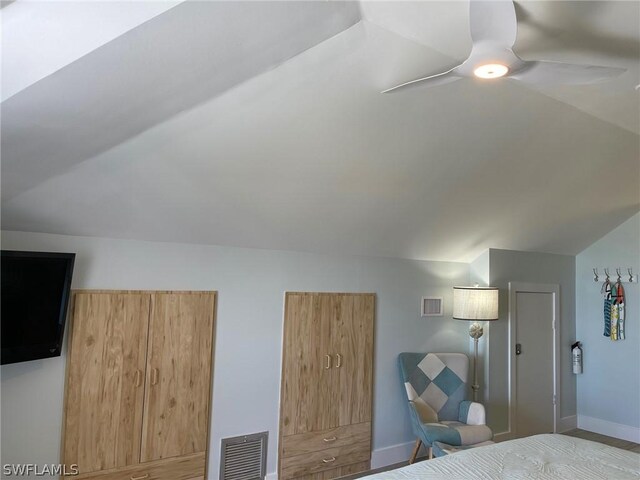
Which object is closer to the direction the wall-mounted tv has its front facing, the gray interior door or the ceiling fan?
the ceiling fan

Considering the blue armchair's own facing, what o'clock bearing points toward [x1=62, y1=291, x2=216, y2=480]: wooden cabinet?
The wooden cabinet is roughly at 3 o'clock from the blue armchair.

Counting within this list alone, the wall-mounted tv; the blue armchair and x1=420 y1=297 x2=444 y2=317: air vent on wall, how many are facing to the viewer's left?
0

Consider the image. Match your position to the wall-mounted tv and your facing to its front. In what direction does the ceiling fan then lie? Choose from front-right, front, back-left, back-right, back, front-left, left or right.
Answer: front

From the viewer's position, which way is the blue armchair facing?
facing the viewer and to the right of the viewer

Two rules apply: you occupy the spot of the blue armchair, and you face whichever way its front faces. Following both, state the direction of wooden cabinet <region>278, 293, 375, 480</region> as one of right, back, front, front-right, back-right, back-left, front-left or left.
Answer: right

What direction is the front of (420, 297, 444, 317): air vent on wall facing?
toward the camera

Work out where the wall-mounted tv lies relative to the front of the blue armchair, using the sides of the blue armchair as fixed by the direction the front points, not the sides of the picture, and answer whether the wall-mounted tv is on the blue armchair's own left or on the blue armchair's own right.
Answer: on the blue armchair's own right

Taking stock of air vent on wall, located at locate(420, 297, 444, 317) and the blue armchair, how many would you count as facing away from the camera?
0
